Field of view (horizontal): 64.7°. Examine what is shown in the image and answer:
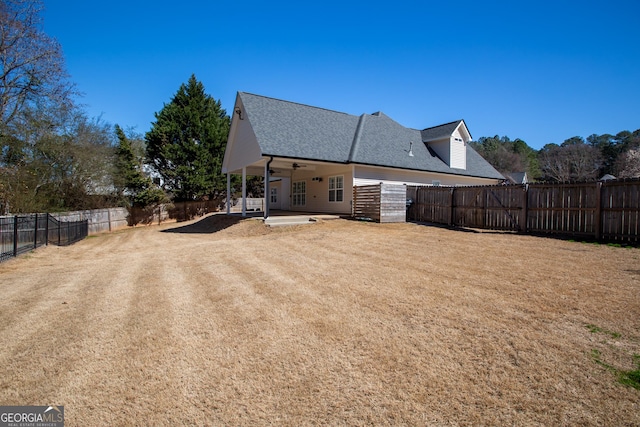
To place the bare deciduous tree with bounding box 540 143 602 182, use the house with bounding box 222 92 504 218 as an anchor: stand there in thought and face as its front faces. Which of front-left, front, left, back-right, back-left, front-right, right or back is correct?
front

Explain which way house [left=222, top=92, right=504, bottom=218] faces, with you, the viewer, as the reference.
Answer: facing away from the viewer and to the right of the viewer

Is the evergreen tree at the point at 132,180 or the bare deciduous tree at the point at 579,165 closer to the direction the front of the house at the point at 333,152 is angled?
the bare deciduous tree

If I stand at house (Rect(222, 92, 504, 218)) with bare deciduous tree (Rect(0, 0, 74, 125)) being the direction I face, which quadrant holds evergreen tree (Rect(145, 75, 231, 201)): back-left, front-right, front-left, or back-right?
front-right

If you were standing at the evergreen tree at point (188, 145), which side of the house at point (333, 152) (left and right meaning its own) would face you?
left

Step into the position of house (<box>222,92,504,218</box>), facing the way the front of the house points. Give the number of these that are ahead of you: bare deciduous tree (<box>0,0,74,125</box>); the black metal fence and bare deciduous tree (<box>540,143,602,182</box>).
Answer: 1

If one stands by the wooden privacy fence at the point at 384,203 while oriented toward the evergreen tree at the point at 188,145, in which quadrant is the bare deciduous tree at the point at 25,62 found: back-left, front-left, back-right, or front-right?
front-left

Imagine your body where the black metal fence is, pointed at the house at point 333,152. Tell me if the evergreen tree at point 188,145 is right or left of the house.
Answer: left

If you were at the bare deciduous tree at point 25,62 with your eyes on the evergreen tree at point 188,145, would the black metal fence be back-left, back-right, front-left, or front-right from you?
back-right

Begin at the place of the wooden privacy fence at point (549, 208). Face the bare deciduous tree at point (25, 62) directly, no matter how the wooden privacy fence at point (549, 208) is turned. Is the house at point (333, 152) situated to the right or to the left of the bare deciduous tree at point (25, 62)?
right

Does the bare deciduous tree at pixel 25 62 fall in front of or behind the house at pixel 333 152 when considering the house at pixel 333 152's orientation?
behind

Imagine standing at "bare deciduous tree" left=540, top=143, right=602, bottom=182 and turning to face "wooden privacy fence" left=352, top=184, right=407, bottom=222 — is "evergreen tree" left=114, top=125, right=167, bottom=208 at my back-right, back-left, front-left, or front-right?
front-right
